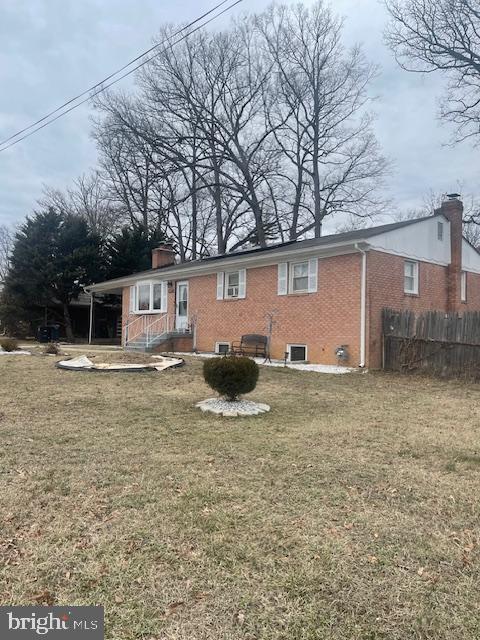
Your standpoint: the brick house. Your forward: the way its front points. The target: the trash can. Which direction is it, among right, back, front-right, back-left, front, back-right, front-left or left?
right

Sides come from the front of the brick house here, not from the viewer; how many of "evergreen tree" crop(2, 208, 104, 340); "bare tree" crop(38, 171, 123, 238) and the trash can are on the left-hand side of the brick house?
0

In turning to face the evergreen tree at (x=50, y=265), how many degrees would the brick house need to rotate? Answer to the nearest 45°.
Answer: approximately 90° to its right

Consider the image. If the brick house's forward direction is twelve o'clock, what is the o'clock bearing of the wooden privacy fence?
The wooden privacy fence is roughly at 9 o'clock from the brick house.

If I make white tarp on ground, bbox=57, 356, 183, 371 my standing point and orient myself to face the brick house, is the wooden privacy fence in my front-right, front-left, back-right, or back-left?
front-right

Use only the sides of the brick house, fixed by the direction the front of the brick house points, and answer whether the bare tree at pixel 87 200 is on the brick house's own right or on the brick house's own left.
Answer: on the brick house's own right
